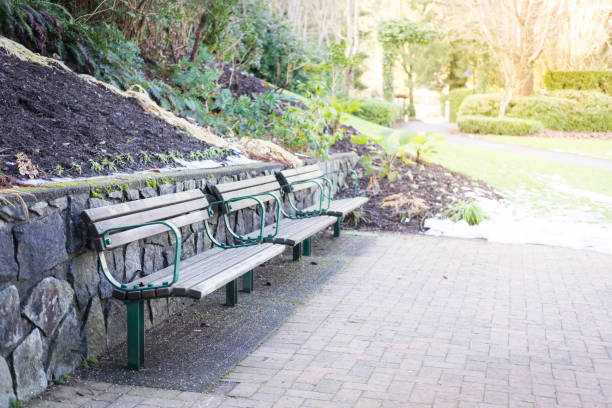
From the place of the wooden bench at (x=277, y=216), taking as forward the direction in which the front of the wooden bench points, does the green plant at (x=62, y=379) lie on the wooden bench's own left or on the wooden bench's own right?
on the wooden bench's own right

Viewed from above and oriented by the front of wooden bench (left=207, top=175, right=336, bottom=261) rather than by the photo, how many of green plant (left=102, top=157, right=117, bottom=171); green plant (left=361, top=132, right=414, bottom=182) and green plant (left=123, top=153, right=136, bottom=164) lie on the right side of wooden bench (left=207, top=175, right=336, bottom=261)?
2

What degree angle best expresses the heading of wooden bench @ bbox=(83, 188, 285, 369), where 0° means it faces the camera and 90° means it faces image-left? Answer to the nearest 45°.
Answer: approximately 315°

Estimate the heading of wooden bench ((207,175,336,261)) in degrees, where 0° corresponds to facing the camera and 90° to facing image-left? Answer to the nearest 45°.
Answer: approximately 315°

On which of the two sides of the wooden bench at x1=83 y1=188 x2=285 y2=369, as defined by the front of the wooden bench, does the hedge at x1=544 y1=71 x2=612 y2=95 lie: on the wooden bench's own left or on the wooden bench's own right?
on the wooden bench's own left

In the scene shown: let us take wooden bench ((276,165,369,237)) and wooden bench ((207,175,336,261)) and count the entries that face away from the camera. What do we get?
0

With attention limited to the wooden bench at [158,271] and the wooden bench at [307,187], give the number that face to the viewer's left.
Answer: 0

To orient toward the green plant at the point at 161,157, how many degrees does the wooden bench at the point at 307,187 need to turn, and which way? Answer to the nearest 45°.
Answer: approximately 90° to its right
